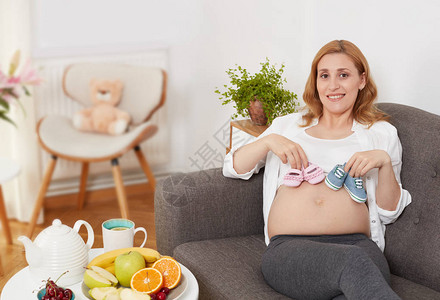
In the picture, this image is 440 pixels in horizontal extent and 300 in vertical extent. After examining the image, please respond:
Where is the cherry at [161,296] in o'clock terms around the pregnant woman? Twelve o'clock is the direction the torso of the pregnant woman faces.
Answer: The cherry is roughly at 1 o'clock from the pregnant woman.

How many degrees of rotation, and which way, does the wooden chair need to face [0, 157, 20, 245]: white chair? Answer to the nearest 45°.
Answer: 0° — it already faces it

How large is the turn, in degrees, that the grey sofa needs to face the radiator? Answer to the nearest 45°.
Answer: approximately 90° to its right

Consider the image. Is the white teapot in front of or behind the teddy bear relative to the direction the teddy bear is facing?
in front

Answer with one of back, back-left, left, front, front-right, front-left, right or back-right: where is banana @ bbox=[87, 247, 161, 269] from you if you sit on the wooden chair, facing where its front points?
front-left

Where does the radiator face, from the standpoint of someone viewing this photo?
facing the viewer

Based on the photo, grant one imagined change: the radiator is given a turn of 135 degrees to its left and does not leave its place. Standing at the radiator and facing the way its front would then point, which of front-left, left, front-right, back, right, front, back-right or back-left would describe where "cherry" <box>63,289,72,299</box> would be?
back-right

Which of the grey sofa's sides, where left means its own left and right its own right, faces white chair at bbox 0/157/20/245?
right

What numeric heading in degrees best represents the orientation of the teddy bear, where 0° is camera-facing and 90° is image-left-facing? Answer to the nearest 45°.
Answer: approximately 0°

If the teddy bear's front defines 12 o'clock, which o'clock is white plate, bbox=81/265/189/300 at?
The white plate is roughly at 12 o'clock from the teddy bear.

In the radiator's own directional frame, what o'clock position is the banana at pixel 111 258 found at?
The banana is roughly at 12 o'clock from the radiator.

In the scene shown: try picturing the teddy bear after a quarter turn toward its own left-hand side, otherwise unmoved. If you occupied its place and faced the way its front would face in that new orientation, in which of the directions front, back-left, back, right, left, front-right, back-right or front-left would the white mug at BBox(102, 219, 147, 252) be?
right
